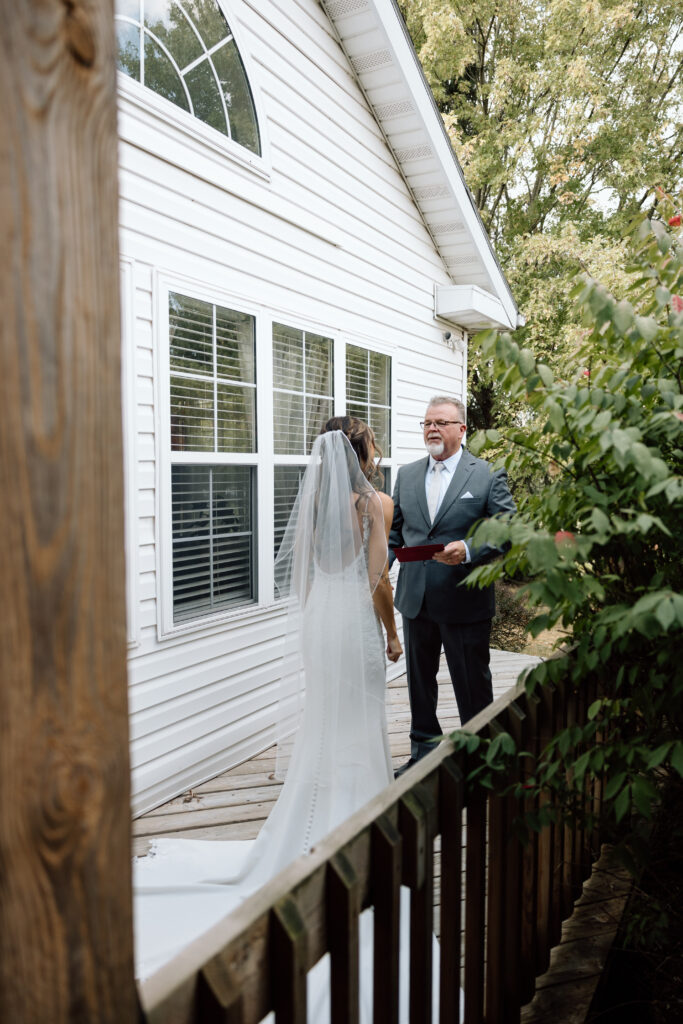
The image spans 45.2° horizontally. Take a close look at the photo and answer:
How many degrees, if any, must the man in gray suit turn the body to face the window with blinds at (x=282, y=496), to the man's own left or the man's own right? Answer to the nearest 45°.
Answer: approximately 90° to the man's own right

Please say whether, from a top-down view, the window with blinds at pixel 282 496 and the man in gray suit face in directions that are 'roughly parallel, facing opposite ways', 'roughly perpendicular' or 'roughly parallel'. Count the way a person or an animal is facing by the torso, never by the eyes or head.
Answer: roughly perpendicular

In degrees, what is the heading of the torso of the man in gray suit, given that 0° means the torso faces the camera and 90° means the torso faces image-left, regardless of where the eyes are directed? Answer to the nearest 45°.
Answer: approximately 45°

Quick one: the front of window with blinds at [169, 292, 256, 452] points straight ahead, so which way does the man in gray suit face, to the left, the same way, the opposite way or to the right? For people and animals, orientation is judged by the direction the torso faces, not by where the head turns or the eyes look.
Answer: to the right

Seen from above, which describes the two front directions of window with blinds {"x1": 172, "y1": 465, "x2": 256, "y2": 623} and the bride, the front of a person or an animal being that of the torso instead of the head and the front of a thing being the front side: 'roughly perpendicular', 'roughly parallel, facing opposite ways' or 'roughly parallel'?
roughly perpendicular

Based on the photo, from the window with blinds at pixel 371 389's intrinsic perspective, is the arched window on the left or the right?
on its right

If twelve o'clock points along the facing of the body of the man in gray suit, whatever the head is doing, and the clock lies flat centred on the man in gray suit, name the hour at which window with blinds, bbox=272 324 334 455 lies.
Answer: The window with blinds is roughly at 3 o'clock from the man in gray suit.

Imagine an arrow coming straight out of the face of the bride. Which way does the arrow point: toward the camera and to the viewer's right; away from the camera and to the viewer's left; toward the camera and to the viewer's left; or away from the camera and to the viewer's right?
away from the camera and to the viewer's right

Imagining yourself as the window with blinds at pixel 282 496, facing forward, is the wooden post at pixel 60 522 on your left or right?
on your right

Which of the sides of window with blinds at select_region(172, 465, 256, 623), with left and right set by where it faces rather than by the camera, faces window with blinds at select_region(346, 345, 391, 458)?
left

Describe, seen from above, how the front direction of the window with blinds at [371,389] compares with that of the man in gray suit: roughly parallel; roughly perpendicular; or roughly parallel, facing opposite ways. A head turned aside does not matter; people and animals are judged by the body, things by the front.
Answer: roughly perpendicular

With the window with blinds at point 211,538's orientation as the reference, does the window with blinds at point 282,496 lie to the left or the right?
on its left

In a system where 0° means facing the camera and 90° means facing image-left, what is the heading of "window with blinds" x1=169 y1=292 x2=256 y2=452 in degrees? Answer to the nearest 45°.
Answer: approximately 315°

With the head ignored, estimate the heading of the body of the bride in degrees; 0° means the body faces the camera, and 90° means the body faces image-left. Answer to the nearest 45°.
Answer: approximately 225°
